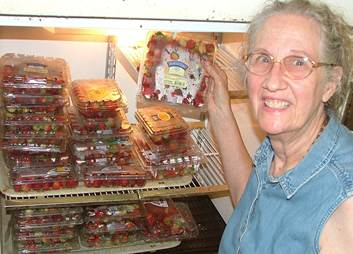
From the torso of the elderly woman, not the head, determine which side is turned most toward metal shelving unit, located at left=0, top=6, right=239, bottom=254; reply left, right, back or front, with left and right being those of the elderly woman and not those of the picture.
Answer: right

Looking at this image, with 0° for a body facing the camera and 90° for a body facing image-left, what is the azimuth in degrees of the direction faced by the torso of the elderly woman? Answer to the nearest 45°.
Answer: approximately 45°

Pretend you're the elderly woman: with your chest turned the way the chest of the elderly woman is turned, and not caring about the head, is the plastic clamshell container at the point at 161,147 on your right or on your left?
on your right

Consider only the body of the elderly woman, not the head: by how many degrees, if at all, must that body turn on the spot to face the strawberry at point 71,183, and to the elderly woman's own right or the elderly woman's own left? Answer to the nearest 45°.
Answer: approximately 45° to the elderly woman's own right

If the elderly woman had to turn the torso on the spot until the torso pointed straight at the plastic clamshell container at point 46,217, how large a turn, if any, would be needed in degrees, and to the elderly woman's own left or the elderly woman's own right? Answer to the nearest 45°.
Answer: approximately 45° to the elderly woman's own right

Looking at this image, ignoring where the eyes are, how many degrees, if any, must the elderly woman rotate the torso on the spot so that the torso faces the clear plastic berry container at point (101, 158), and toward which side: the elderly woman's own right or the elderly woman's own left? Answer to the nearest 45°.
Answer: approximately 90° to the elderly woman's own right

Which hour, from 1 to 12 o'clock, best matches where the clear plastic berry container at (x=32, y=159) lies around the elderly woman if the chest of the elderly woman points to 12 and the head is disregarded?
The clear plastic berry container is roughly at 2 o'clock from the elderly woman.

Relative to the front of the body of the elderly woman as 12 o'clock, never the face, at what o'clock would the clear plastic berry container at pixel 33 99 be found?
The clear plastic berry container is roughly at 2 o'clock from the elderly woman.

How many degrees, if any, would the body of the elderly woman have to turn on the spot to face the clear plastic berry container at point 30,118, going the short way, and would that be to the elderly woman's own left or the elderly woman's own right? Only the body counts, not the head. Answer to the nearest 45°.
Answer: approximately 45° to the elderly woman's own right

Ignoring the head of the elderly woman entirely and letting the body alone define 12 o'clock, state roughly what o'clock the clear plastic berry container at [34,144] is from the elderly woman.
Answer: The clear plastic berry container is roughly at 2 o'clock from the elderly woman.
